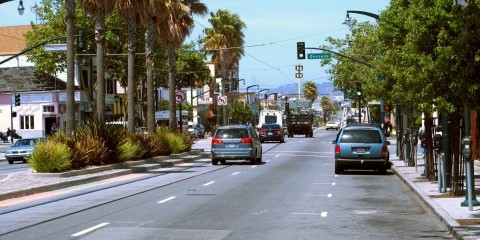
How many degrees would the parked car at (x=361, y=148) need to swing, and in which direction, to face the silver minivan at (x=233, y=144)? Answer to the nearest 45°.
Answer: approximately 45° to its left

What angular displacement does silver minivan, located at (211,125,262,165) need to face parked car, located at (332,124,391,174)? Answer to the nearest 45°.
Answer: approximately 135° to its right

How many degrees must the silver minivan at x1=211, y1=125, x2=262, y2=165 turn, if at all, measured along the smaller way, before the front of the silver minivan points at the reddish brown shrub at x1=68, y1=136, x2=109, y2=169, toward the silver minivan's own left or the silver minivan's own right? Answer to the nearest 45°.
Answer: approximately 135° to the silver minivan's own left

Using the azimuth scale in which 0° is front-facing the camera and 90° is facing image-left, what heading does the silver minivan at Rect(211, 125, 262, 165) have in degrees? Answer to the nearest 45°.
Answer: approximately 180°

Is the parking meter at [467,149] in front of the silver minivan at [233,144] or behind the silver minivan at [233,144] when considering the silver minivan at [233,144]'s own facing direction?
behind

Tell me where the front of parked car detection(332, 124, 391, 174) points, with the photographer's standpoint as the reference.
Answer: facing away from the viewer

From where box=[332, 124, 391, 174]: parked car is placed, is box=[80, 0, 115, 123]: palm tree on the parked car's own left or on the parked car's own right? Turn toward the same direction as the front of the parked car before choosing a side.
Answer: on the parked car's own left

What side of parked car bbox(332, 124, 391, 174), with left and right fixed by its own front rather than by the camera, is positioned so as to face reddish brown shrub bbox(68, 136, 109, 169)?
left

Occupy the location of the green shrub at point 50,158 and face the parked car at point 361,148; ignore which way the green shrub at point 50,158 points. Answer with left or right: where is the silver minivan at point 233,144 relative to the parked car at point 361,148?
left

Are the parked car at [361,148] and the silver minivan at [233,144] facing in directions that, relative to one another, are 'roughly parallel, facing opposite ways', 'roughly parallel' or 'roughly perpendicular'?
roughly parallel

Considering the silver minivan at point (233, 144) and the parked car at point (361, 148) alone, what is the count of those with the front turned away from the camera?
2

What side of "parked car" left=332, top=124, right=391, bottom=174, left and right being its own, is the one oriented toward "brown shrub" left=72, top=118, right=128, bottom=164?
left
